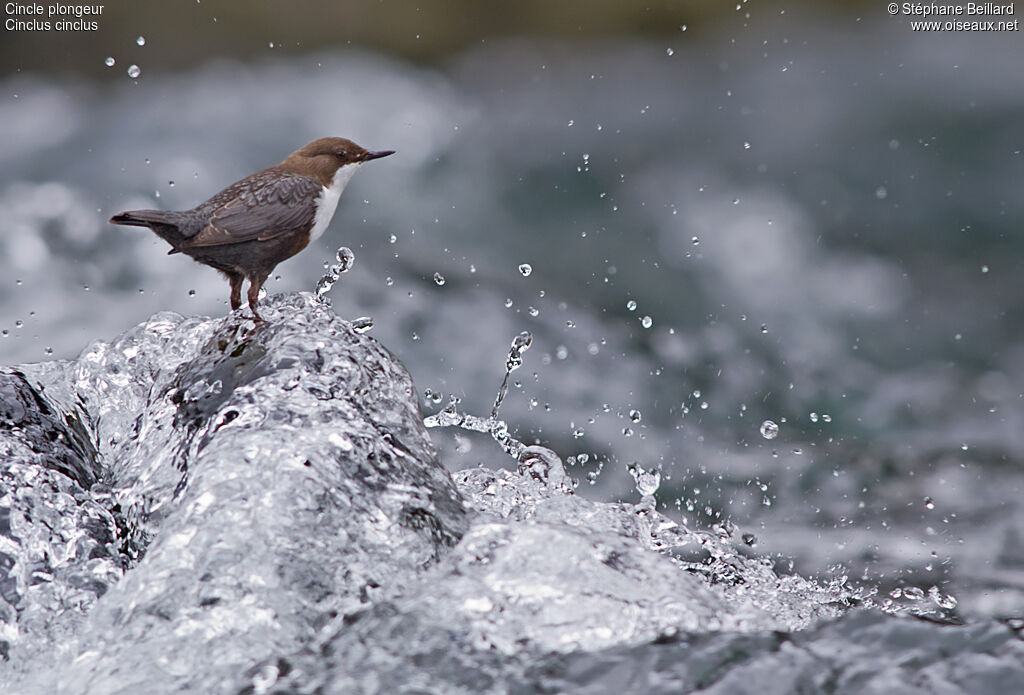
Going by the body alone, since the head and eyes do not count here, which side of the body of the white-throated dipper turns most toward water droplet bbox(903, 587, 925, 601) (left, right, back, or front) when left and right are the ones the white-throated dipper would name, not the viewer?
front

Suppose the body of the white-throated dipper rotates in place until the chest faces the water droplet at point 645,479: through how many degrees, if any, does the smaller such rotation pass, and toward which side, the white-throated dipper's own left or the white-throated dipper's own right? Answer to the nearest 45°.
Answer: approximately 45° to the white-throated dipper's own left

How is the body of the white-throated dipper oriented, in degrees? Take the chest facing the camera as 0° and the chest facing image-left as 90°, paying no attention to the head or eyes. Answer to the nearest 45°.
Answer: approximately 270°

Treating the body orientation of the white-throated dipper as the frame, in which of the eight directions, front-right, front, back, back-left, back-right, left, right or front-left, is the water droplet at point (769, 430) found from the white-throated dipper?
front-left
